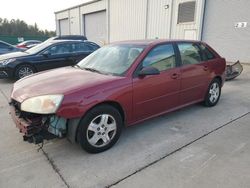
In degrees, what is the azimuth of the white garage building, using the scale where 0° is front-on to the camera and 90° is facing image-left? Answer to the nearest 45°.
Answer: approximately 45°
